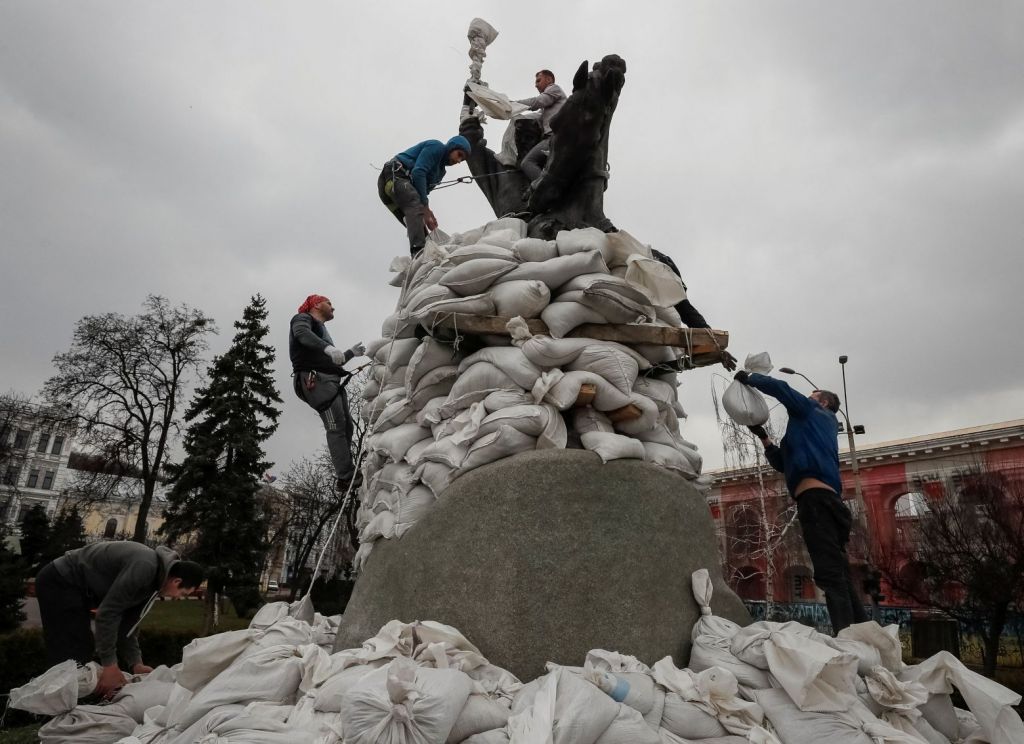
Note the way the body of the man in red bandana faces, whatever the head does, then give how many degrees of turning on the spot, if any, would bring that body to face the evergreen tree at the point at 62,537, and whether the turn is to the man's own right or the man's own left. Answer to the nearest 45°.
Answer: approximately 135° to the man's own left

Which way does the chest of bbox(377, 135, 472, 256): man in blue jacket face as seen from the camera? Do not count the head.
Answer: to the viewer's right

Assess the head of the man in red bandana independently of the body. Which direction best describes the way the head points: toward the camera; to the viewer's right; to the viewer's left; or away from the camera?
to the viewer's right

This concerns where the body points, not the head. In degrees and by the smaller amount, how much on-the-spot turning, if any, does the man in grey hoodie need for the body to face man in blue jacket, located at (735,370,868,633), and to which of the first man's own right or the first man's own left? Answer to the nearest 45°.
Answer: approximately 45° to the first man's own right

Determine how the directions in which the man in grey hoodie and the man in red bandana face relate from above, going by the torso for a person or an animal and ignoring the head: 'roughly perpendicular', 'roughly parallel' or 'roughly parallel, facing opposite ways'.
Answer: roughly parallel

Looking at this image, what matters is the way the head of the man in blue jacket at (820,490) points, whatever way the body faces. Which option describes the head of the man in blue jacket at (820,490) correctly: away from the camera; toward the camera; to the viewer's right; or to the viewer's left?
to the viewer's left

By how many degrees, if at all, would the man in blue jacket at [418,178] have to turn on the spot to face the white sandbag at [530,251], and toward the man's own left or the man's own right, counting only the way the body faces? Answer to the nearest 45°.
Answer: approximately 45° to the man's own right

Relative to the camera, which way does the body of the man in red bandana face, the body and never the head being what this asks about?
to the viewer's right

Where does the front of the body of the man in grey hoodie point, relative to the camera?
to the viewer's right

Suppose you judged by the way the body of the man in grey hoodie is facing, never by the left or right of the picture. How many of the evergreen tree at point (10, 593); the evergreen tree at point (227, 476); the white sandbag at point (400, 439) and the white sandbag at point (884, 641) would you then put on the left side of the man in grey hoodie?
2

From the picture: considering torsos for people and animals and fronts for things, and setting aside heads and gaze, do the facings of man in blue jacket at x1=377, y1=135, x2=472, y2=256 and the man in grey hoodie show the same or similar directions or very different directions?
same or similar directions
